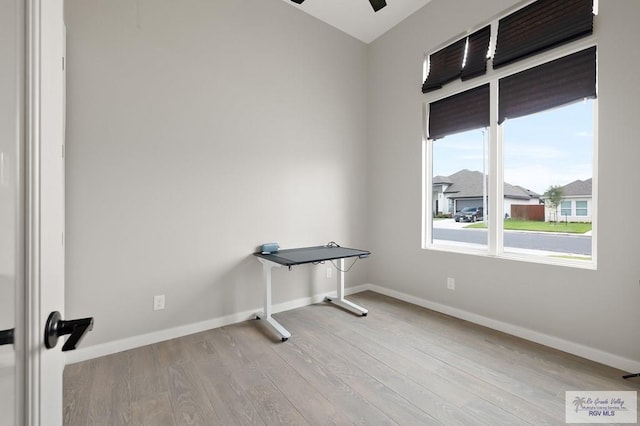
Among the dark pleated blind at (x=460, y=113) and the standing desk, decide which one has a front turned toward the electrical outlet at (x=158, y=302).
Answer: the dark pleated blind

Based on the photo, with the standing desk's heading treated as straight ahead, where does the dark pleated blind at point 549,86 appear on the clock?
The dark pleated blind is roughly at 11 o'clock from the standing desk.

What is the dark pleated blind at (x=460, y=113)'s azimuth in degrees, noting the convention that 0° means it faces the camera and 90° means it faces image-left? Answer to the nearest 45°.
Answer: approximately 45°
